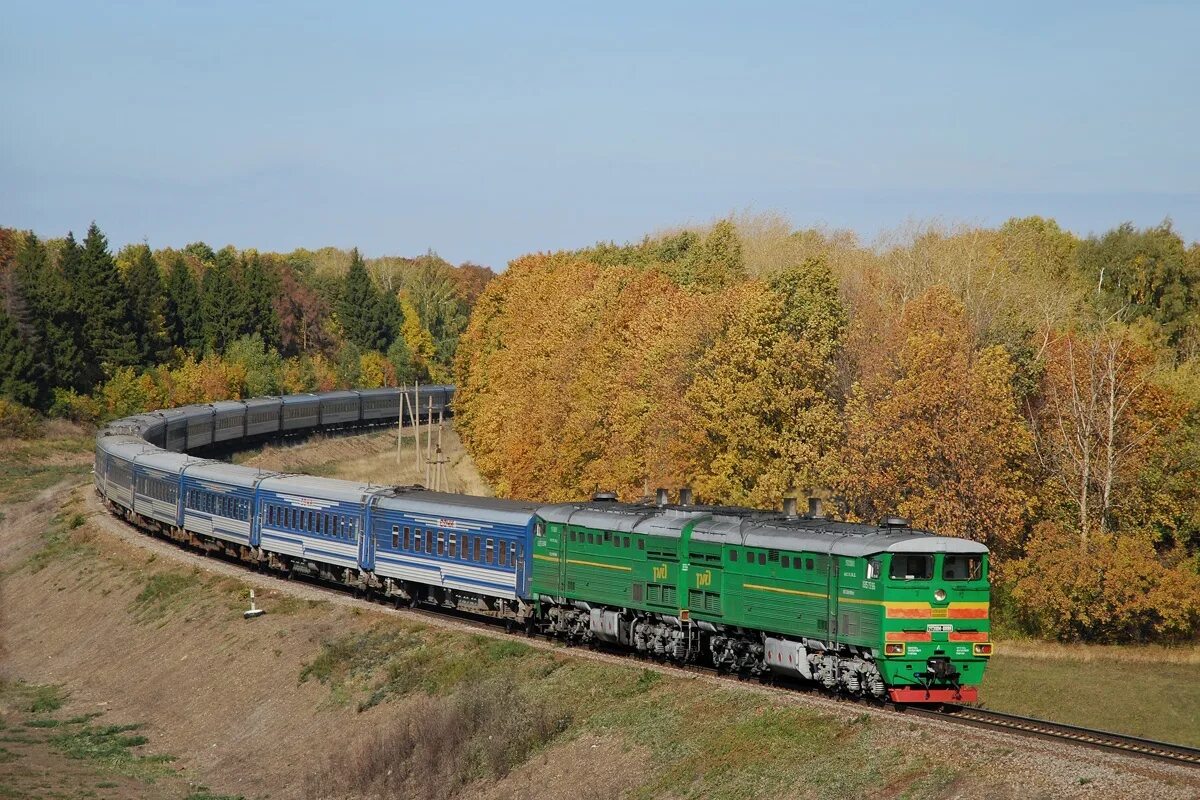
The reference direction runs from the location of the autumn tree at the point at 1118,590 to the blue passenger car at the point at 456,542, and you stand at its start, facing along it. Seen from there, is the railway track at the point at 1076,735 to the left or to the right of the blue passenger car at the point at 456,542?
left

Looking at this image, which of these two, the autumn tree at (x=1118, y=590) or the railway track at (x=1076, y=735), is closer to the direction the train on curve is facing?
the railway track

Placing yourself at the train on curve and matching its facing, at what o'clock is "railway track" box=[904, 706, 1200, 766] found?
The railway track is roughly at 12 o'clock from the train on curve.

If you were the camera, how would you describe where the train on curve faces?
facing the viewer and to the right of the viewer

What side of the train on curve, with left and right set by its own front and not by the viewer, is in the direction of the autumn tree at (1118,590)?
left
